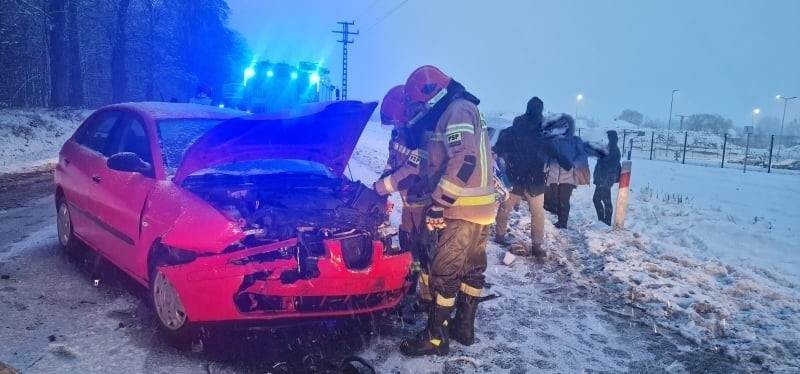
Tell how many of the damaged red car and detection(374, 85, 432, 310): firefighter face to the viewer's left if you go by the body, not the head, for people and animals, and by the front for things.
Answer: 1

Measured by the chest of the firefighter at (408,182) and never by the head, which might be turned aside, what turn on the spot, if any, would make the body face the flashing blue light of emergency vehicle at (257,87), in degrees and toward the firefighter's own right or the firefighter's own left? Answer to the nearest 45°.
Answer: approximately 90° to the firefighter's own right

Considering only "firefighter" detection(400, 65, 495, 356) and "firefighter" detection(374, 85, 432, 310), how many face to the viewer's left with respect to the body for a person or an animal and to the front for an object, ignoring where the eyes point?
2

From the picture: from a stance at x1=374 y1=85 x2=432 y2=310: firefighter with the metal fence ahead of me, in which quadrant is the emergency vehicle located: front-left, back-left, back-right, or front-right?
front-left

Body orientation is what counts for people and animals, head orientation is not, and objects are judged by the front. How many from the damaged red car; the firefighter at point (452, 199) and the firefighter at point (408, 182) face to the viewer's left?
2

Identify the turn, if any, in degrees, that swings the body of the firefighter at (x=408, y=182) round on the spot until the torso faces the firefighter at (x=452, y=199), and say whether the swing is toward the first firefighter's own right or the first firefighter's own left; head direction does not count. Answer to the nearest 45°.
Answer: approximately 90° to the first firefighter's own left

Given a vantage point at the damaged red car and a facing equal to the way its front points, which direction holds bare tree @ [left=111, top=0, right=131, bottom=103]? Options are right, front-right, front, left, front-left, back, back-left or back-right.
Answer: back-left

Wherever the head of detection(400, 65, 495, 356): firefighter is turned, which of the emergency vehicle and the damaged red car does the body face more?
the damaged red car

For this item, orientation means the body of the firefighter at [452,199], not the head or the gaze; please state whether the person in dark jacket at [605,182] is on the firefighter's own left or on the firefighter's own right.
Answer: on the firefighter's own right

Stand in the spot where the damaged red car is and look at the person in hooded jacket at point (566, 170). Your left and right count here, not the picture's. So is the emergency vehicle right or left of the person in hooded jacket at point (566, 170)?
left

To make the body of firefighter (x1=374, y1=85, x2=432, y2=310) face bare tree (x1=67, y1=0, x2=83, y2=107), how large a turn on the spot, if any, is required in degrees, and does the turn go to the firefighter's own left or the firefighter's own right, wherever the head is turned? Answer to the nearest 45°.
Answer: approximately 45° to the firefighter's own right

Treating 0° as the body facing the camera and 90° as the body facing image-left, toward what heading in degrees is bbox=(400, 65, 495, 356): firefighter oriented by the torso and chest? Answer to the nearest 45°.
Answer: approximately 90°

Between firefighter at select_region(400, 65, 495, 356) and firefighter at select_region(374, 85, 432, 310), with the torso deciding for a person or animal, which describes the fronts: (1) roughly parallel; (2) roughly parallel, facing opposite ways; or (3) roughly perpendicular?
roughly parallel

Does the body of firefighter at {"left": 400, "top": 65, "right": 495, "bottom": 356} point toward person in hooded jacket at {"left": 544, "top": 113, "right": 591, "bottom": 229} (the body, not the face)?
no

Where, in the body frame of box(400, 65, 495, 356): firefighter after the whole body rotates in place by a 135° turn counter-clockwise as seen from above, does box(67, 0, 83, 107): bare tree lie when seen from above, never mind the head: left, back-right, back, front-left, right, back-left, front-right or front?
back
